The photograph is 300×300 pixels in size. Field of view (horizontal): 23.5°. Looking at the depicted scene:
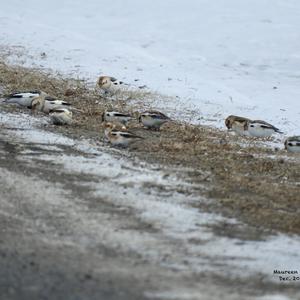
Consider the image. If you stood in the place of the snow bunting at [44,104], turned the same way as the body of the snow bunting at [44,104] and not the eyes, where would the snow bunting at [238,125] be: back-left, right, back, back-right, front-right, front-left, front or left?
back

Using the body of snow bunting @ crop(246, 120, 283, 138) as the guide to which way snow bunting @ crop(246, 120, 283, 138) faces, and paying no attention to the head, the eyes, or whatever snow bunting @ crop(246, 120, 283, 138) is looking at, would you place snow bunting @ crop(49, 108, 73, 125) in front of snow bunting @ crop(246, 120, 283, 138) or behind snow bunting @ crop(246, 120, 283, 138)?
in front

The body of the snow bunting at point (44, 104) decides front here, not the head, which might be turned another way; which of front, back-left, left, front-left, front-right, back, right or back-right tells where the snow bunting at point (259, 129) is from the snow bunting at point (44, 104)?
back

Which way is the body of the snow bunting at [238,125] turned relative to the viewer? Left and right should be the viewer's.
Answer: facing to the left of the viewer

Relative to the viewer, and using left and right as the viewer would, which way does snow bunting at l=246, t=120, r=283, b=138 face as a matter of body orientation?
facing to the left of the viewer

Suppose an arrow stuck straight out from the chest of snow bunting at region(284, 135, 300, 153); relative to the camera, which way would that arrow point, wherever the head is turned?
to the viewer's left
